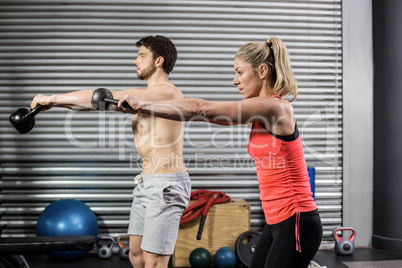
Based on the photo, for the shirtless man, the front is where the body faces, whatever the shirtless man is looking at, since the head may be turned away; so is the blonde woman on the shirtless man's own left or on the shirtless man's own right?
on the shirtless man's own left

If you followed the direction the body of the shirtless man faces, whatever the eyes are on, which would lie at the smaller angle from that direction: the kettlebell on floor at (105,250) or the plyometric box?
the kettlebell on floor

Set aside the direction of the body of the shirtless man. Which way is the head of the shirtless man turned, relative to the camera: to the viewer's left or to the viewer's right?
to the viewer's left

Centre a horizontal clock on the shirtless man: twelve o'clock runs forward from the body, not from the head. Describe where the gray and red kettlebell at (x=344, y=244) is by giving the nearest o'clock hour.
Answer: The gray and red kettlebell is roughly at 5 o'clock from the shirtless man.

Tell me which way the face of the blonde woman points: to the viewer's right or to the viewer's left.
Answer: to the viewer's left

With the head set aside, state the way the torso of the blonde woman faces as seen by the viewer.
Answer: to the viewer's left

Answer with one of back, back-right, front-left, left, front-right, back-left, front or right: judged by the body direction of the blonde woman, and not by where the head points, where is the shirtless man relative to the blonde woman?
front-right

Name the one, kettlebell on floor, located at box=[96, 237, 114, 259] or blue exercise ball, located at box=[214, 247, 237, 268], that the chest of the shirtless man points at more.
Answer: the kettlebell on floor

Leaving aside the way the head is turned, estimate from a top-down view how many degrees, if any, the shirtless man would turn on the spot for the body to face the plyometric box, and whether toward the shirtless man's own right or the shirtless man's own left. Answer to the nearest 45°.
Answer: approximately 135° to the shirtless man's own right

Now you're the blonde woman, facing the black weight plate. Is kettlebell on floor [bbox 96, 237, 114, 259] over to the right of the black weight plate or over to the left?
left

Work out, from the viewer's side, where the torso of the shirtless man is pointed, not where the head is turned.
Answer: to the viewer's left

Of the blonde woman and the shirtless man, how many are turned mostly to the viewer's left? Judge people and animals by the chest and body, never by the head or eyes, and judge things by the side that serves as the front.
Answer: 2

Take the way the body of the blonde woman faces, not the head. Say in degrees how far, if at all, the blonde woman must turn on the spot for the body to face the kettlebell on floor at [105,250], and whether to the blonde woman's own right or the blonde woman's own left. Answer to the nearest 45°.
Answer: approximately 45° to the blonde woman's own right
